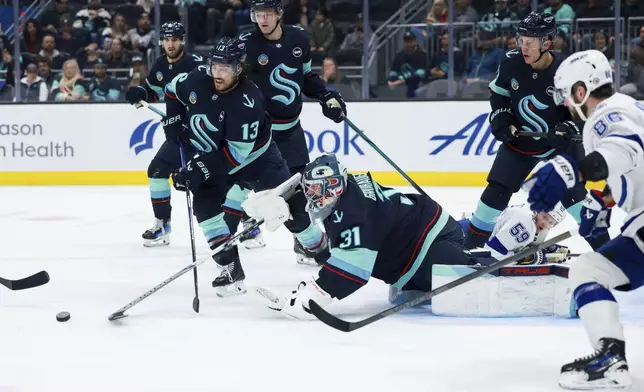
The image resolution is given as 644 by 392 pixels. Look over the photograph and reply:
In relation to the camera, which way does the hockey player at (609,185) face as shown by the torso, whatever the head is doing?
to the viewer's left

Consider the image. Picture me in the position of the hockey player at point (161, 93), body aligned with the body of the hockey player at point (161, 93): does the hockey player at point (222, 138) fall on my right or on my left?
on my left

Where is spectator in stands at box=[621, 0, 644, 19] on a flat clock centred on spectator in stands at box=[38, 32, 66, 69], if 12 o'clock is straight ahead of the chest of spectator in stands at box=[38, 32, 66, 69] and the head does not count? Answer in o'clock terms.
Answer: spectator in stands at box=[621, 0, 644, 19] is roughly at 10 o'clock from spectator in stands at box=[38, 32, 66, 69].

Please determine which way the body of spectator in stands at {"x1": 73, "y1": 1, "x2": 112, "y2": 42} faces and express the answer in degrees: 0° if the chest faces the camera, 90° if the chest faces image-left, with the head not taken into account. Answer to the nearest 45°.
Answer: approximately 0°

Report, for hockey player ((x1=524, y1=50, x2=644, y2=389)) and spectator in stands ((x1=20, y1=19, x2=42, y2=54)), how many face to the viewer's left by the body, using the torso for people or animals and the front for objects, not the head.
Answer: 1

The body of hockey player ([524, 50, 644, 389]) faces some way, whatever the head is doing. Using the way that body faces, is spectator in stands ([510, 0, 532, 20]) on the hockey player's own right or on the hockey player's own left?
on the hockey player's own right
